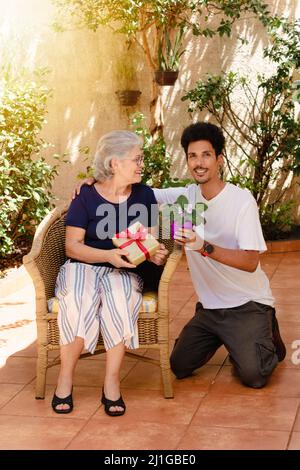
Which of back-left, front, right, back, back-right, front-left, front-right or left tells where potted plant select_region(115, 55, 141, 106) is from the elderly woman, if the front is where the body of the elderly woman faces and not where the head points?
back

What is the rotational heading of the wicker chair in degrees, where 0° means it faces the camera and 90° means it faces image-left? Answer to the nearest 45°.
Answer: approximately 0°

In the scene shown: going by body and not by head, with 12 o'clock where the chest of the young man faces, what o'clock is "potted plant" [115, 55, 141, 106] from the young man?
The potted plant is roughly at 4 o'clock from the young man.

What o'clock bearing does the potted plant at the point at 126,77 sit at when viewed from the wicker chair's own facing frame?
The potted plant is roughly at 6 o'clock from the wicker chair.

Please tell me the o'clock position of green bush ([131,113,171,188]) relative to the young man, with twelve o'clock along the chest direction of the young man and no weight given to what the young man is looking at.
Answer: The green bush is roughly at 4 o'clock from the young man.

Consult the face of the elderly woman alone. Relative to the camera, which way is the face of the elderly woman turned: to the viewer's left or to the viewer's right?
to the viewer's right

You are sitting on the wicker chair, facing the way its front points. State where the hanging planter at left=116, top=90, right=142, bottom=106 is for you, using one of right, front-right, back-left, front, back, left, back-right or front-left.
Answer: back

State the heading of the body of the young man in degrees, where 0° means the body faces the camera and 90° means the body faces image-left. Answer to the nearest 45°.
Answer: approximately 45°

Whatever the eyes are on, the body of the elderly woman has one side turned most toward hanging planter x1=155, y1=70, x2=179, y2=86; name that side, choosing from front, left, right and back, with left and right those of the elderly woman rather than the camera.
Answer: back
